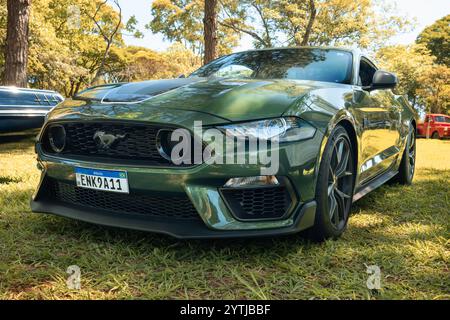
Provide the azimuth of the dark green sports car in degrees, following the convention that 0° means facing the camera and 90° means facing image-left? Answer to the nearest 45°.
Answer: approximately 45°

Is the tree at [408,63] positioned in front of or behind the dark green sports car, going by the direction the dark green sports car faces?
behind

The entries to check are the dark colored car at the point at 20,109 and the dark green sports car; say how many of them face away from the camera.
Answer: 0

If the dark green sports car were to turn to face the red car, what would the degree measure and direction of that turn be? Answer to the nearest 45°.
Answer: approximately 180°
